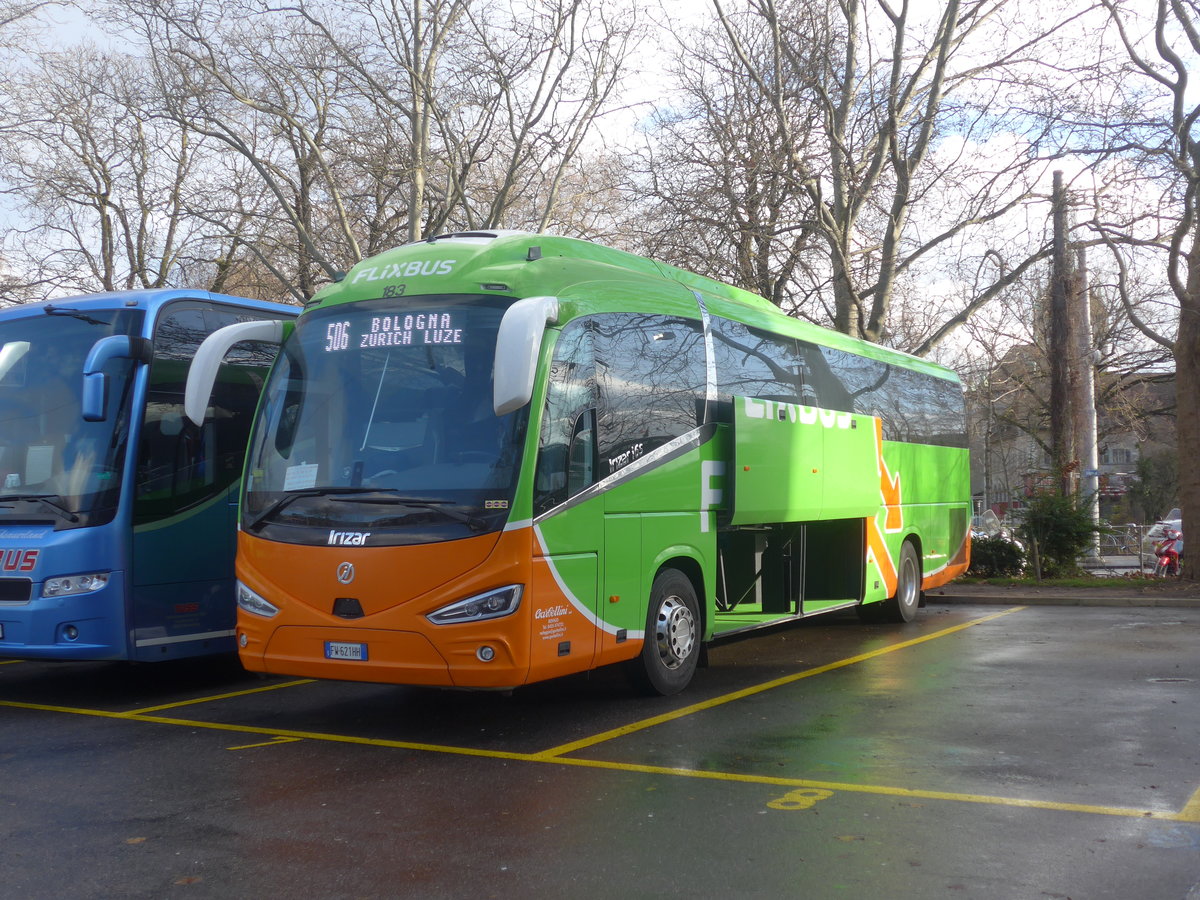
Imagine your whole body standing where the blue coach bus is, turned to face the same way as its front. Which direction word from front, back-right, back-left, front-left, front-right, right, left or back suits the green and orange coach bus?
left

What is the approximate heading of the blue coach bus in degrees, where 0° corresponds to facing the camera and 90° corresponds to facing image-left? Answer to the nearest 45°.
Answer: approximately 45°

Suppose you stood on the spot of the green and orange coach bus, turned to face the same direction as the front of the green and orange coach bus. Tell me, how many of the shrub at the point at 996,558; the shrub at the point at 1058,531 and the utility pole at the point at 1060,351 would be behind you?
3

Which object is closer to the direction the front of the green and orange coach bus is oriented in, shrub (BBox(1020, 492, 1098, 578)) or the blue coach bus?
the blue coach bus

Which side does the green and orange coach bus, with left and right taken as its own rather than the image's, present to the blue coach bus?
right

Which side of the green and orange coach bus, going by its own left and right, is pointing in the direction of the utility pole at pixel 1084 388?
back

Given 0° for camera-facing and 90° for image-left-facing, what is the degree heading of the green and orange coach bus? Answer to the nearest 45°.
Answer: approximately 45°
